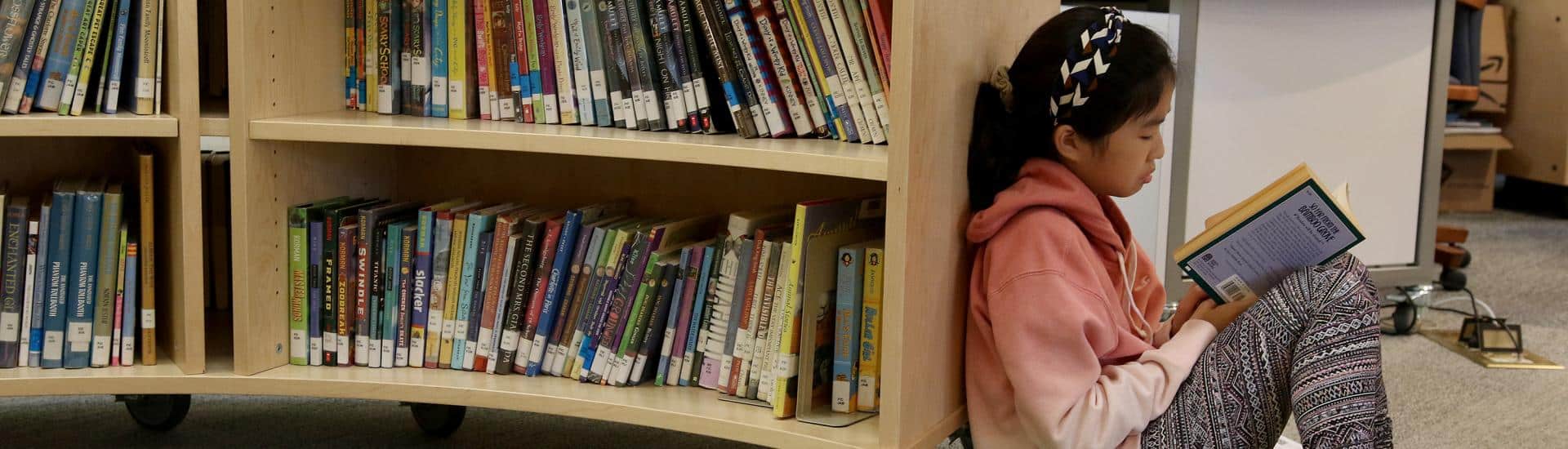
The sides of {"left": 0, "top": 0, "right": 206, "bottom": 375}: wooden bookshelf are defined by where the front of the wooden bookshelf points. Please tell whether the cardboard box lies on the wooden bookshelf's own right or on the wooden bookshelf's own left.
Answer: on the wooden bookshelf's own left

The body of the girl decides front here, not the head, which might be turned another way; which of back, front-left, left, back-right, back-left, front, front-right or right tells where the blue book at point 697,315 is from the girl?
back

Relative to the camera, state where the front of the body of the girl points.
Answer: to the viewer's right

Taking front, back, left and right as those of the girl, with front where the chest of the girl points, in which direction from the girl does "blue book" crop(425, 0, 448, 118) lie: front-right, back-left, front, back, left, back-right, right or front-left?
back

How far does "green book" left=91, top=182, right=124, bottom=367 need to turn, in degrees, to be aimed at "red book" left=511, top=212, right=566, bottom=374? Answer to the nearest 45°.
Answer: approximately 45° to its left

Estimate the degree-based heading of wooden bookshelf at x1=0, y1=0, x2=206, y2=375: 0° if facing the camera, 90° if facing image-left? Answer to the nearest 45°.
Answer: approximately 0°

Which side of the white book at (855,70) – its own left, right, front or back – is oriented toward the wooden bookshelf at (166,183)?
right

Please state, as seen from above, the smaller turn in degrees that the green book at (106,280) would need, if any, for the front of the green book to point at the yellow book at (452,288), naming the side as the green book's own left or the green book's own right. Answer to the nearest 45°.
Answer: approximately 45° to the green book's own left

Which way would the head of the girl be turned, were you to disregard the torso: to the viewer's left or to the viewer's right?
to the viewer's right

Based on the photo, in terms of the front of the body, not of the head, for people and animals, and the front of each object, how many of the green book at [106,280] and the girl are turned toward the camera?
1

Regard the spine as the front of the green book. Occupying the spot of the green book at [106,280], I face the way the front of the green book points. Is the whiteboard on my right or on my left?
on my left
